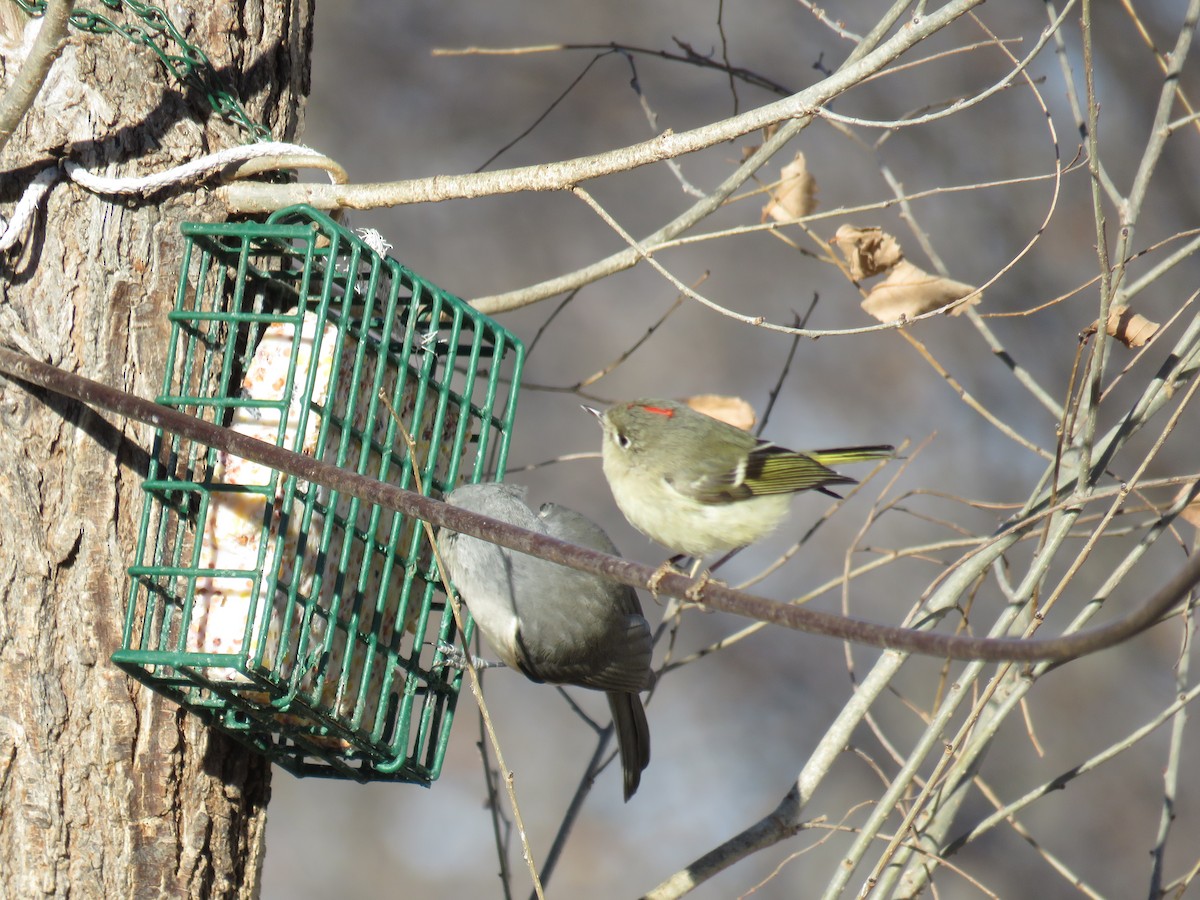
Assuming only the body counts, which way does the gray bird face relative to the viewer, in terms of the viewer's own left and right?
facing to the left of the viewer

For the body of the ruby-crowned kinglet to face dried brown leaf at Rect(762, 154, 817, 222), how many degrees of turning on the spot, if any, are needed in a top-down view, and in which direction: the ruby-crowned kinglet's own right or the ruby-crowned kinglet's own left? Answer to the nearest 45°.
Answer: approximately 90° to the ruby-crowned kinglet's own right

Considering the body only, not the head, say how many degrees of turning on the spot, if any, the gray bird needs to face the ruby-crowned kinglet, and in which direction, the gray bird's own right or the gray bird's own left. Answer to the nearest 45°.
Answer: approximately 135° to the gray bird's own right

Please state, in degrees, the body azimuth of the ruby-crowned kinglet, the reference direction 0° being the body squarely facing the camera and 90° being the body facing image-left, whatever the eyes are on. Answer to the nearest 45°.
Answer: approximately 90°

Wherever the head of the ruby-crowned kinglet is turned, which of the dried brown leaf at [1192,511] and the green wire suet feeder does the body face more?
the green wire suet feeder

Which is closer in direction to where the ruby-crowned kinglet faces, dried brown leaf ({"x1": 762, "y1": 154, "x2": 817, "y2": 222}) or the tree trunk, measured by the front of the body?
the tree trunk

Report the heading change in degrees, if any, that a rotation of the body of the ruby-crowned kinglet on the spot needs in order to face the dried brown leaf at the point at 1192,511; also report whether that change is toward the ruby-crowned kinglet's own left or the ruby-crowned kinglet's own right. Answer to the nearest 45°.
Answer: approximately 135° to the ruby-crowned kinglet's own left
